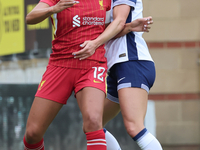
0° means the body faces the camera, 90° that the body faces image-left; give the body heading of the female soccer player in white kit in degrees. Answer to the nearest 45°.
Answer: approximately 90°

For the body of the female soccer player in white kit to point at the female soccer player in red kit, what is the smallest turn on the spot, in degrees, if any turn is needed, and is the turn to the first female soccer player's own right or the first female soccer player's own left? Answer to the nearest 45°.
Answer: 0° — they already face them
